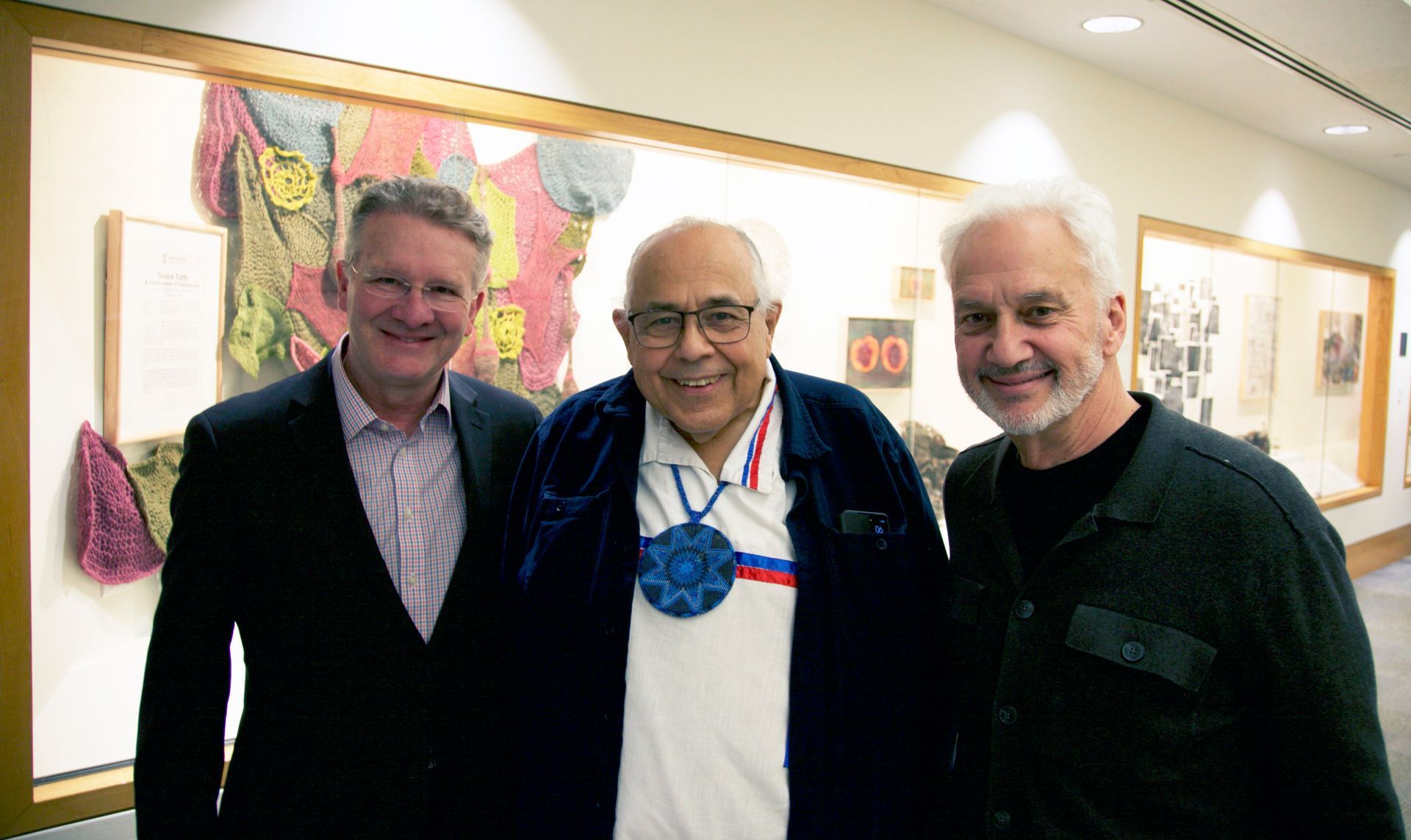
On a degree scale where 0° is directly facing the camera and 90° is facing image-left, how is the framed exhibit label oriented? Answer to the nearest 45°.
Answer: approximately 315°

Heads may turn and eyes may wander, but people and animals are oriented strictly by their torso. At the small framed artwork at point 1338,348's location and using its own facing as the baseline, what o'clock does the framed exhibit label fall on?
The framed exhibit label is roughly at 2 o'clock from the small framed artwork.

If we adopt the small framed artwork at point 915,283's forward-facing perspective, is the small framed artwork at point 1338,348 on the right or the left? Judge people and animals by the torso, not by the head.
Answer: on its left

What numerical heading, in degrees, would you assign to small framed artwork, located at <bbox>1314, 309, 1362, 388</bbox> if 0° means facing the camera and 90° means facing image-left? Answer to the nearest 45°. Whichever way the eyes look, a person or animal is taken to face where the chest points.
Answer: approximately 315°

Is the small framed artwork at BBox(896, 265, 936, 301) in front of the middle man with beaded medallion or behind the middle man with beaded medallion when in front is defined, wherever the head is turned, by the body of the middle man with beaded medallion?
behind

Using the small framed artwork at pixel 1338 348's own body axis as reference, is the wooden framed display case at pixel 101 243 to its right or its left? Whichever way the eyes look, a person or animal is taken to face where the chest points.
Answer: on its right

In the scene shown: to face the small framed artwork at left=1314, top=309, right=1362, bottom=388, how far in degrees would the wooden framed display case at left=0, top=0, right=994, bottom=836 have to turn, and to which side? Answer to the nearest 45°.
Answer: approximately 90° to its left

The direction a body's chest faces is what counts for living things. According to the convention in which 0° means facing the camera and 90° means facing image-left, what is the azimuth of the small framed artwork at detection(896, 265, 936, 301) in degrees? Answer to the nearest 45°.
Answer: approximately 315°
